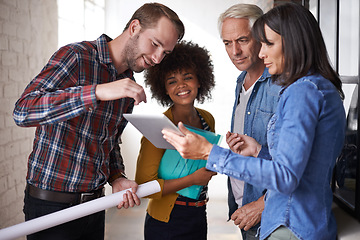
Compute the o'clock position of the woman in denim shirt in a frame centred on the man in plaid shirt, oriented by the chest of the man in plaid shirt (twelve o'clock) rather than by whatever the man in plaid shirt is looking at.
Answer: The woman in denim shirt is roughly at 12 o'clock from the man in plaid shirt.

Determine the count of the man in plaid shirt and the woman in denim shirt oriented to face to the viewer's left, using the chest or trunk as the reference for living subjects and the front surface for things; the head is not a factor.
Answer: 1

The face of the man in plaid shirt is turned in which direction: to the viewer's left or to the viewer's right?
to the viewer's right

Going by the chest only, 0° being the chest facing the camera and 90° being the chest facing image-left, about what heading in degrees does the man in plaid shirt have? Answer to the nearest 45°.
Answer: approximately 315°

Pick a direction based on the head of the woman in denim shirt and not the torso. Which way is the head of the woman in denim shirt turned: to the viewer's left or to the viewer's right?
to the viewer's left

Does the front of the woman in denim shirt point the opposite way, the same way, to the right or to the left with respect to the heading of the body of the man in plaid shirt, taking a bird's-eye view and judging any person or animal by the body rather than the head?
the opposite way

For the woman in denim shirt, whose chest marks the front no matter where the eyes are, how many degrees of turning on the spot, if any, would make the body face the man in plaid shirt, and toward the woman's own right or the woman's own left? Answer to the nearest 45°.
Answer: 0° — they already face them

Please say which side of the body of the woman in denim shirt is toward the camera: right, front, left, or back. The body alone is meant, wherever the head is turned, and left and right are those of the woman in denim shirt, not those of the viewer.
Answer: left
